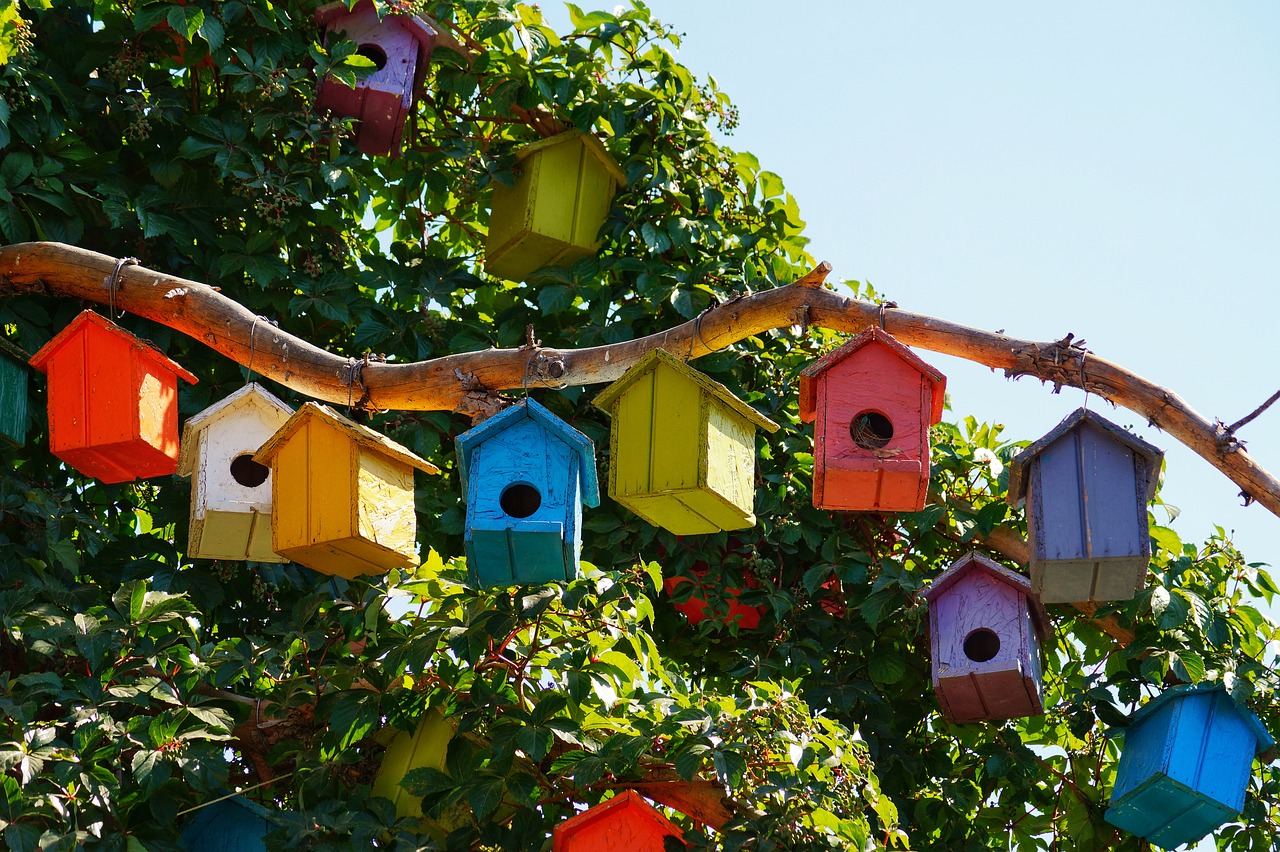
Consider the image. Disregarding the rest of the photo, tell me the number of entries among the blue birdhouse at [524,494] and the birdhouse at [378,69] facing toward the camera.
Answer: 2

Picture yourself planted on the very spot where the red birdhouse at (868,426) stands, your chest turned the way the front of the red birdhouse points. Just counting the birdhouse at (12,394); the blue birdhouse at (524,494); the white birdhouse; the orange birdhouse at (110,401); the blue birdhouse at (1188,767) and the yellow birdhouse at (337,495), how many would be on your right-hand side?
5

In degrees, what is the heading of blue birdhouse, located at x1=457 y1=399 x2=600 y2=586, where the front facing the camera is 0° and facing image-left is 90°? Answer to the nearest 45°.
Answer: approximately 0°

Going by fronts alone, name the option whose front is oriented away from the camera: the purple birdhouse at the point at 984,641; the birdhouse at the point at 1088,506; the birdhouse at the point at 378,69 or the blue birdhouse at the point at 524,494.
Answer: the birdhouse at the point at 1088,506

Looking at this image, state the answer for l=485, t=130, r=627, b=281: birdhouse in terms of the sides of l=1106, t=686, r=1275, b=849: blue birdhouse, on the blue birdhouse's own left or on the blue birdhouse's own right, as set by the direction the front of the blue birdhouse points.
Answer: on the blue birdhouse's own left

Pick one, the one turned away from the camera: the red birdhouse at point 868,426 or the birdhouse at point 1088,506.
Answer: the birdhouse

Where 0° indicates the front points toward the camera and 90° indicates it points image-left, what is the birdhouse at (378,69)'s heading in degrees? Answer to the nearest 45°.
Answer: approximately 0°

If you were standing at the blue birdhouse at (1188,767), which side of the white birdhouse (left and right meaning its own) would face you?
left
